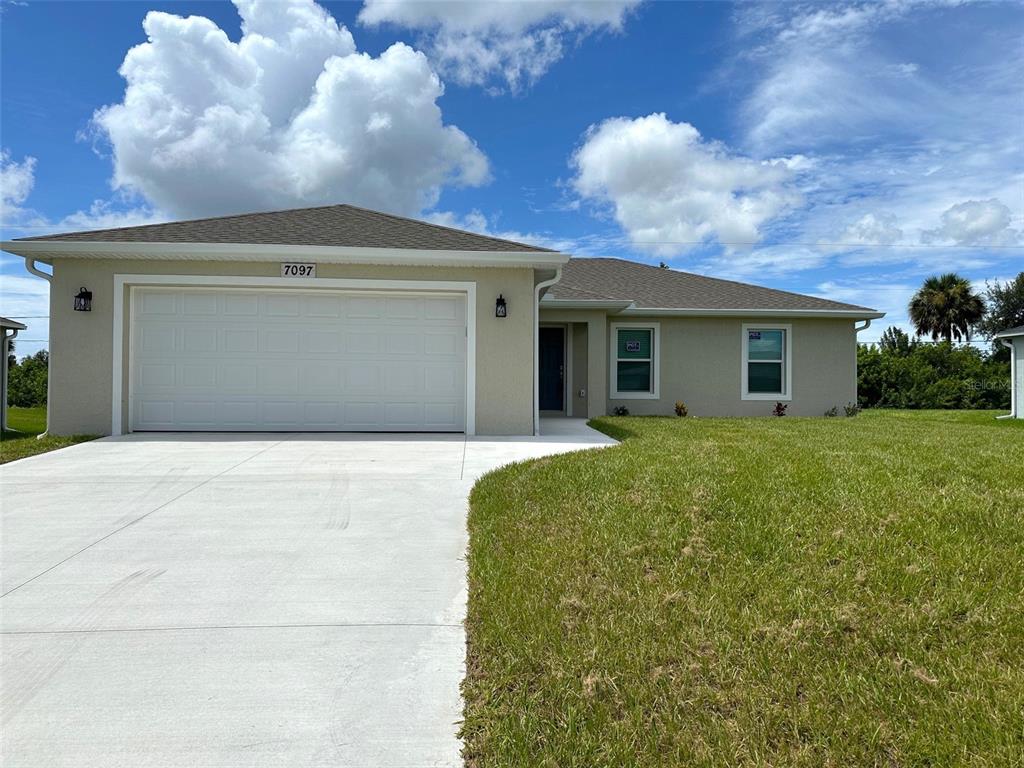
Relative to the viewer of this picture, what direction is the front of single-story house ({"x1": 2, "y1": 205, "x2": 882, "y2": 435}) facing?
facing the viewer

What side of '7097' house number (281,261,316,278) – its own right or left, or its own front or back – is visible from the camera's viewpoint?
front

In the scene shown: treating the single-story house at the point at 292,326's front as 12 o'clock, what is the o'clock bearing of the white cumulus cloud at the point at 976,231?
The white cumulus cloud is roughly at 8 o'clock from the single-story house.

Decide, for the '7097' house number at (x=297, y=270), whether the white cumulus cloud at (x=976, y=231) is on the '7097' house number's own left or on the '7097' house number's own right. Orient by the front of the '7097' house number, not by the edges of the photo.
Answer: on the '7097' house number's own left

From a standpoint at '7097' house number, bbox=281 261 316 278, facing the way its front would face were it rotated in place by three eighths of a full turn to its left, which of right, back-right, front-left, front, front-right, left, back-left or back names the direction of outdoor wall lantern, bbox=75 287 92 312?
back-left

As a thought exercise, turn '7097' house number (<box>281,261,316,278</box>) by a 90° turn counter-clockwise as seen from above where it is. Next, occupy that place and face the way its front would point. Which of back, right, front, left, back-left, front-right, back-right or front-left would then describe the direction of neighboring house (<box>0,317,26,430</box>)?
back-left

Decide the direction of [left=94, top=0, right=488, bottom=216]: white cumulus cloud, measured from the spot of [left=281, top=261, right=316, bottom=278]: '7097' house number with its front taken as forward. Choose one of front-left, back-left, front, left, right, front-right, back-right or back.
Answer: back

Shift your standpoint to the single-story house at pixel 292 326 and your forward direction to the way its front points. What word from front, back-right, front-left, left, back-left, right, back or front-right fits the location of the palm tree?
back-left

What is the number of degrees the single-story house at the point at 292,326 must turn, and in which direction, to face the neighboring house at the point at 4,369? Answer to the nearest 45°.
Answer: approximately 135° to its right

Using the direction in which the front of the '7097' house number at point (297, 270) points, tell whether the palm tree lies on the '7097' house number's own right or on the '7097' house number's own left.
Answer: on the '7097' house number's own left

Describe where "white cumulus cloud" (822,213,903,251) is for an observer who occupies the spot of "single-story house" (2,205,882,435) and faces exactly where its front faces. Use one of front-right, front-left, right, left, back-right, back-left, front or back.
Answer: back-left

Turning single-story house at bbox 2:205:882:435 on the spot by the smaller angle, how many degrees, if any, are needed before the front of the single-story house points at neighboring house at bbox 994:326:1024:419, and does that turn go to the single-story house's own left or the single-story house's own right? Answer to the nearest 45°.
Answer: approximately 90° to the single-story house's own left
